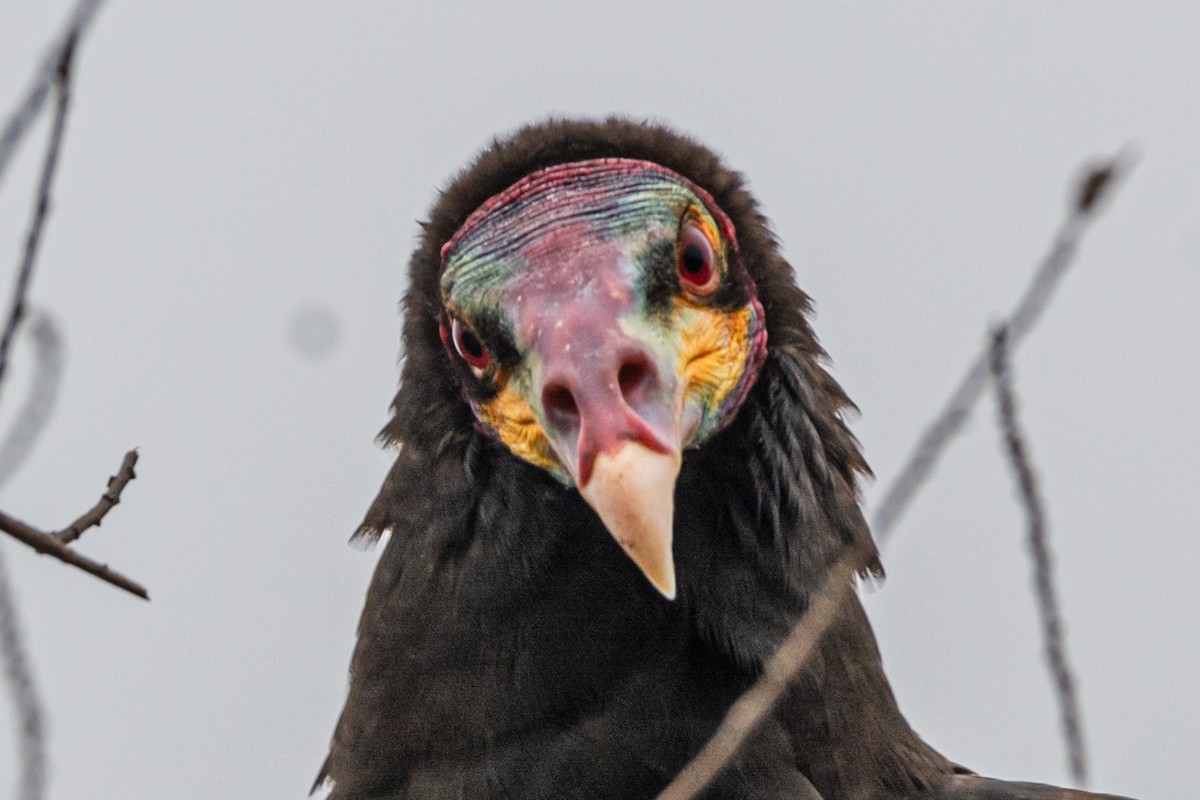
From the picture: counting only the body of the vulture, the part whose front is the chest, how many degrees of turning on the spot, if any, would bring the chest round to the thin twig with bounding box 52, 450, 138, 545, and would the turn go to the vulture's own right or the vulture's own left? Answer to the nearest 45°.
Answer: approximately 45° to the vulture's own right

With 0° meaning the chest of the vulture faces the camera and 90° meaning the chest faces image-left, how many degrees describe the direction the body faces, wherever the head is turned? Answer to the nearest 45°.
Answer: approximately 0°

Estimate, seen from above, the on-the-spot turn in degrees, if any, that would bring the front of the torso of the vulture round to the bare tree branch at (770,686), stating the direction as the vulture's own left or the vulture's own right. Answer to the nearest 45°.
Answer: approximately 45° to the vulture's own left

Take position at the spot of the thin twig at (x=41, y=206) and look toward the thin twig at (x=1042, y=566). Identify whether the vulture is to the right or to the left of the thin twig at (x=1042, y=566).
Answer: left
